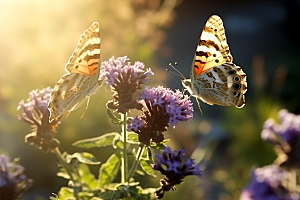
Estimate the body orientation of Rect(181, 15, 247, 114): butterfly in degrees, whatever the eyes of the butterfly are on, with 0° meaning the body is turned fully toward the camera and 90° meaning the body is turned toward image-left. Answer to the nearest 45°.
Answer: approximately 90°

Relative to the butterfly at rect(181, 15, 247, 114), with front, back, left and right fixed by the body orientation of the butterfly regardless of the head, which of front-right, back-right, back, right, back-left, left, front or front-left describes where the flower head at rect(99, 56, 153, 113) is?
front-left

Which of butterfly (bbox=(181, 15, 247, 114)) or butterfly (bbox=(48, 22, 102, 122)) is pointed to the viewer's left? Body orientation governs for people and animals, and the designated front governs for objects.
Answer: butterfly (bbox=(181, 15, 247, 114))

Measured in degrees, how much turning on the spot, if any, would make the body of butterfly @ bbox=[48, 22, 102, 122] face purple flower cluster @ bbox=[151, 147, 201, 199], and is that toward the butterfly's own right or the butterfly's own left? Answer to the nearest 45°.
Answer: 0° — it already faces it

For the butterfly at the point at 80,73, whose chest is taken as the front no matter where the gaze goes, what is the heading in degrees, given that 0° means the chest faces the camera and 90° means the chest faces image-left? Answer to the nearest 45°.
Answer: approximately 270°

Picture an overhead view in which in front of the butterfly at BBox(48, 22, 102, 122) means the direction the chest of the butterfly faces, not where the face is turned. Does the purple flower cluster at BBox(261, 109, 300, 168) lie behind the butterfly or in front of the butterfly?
in front

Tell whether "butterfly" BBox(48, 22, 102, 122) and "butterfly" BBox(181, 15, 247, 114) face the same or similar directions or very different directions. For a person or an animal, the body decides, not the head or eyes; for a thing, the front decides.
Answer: very different directions

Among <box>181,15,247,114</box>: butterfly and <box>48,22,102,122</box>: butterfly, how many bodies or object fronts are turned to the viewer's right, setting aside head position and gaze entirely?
1
